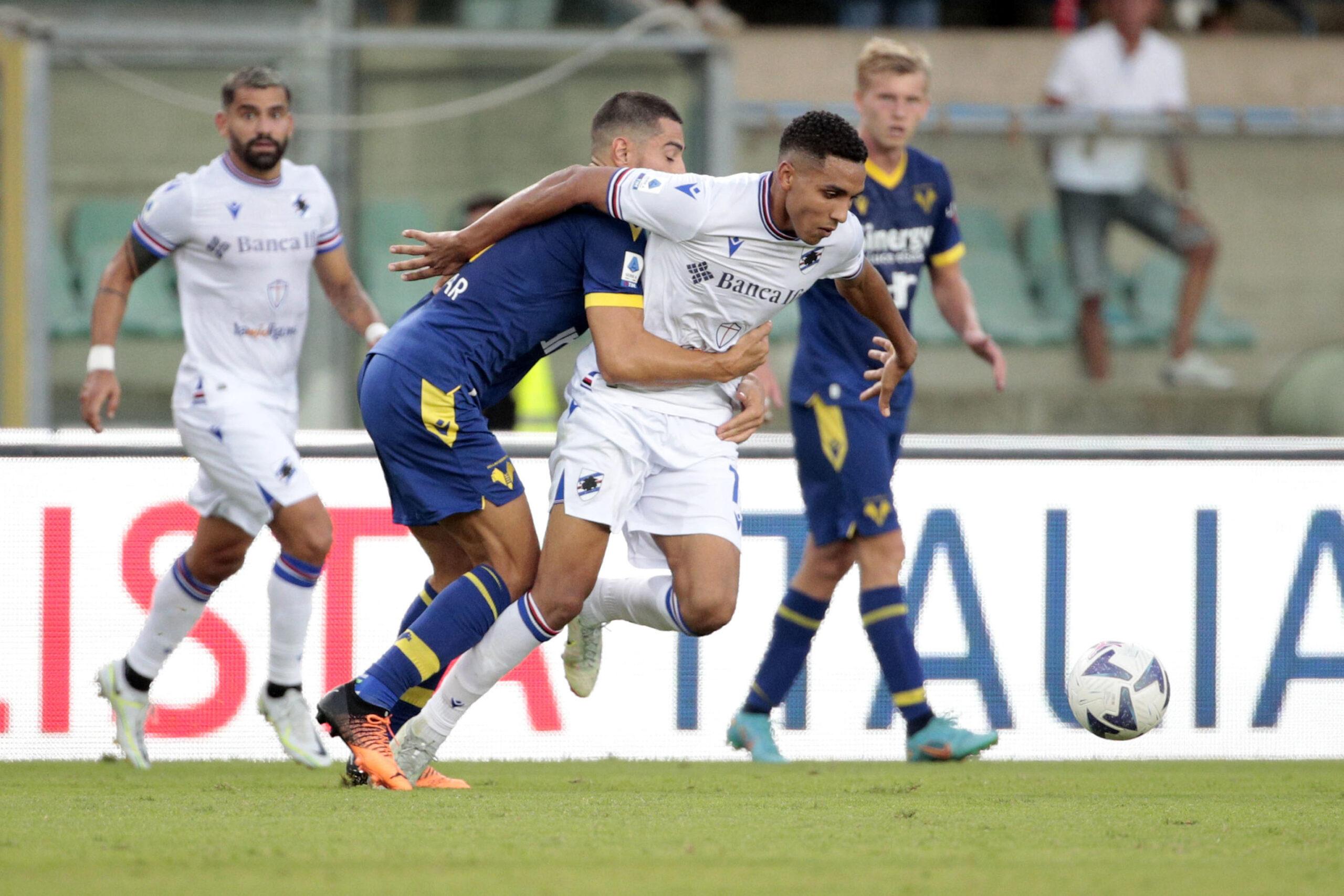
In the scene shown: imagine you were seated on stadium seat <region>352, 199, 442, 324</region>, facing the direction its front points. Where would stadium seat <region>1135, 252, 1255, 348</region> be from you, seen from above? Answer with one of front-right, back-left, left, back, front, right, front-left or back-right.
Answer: left

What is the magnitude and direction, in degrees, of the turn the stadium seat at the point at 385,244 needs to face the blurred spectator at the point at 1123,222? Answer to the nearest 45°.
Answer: approximately 90° to its left

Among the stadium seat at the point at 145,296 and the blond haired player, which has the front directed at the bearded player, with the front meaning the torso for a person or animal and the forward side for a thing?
the stadium seat

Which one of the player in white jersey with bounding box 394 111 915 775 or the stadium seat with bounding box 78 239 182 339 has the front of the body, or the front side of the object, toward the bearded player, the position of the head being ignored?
the stadium seat

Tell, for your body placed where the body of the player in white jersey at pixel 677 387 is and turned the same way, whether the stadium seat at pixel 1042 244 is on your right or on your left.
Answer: on your left

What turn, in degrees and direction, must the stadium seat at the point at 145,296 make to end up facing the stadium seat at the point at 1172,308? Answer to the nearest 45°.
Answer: approximately 90° to its left

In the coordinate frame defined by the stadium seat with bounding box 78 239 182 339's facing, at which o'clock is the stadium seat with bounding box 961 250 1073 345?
the stadium seat with bounding box 961 250 1073 345 is roughly at 9 o'clock from the stadium seat with bounding box 78 239 182 339.

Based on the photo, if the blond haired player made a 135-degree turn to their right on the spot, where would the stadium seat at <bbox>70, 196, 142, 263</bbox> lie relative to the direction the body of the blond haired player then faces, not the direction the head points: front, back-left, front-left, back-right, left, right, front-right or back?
front-right

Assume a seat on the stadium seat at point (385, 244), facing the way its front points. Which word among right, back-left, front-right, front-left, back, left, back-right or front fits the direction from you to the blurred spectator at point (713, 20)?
left

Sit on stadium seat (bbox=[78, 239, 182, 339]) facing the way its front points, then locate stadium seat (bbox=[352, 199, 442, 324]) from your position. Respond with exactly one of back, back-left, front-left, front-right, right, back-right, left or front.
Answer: left
